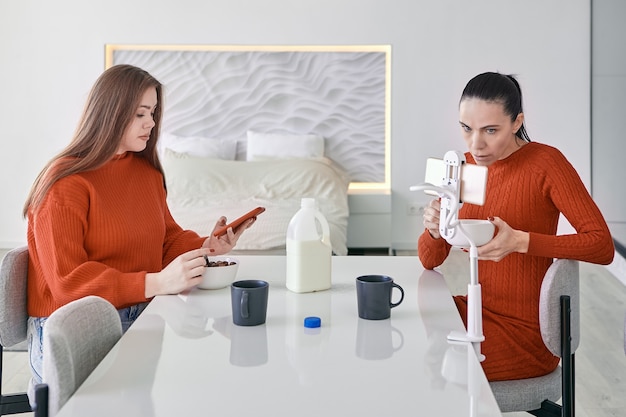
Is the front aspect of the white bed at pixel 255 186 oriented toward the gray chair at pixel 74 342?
yes

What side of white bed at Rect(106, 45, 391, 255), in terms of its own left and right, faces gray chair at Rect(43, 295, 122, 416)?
front

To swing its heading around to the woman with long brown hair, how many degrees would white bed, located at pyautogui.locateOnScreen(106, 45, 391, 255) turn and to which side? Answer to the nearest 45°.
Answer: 0° — it already faces them

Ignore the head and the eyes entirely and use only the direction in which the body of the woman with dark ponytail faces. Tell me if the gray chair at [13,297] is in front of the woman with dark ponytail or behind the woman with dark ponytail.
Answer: in front

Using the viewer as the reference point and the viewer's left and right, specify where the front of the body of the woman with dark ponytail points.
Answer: facing the viewer and to the left of the viewer

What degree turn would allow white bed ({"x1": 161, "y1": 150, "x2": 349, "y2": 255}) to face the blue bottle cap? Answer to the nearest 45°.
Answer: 0° — it already faces it

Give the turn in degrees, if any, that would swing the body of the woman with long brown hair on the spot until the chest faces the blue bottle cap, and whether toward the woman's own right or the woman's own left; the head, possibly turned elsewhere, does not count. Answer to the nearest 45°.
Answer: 0° — they already face it

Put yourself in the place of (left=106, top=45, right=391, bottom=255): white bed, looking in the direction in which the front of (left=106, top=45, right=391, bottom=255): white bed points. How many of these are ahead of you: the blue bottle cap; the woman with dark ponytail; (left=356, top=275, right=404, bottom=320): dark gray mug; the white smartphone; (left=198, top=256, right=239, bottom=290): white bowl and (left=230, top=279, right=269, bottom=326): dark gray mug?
6

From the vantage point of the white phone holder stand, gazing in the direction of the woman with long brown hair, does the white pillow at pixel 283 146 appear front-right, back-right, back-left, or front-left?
front-right

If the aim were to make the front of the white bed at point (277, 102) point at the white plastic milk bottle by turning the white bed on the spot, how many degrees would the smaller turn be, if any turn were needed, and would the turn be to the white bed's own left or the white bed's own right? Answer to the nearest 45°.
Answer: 0° — it already faces it

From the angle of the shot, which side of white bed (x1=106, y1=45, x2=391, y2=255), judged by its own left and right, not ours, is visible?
front

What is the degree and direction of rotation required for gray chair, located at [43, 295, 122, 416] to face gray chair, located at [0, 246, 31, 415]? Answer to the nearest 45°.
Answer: approximately 135° to its left

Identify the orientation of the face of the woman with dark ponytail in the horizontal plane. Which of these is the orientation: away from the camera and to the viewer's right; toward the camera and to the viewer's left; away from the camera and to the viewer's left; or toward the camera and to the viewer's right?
toward the camera and to the viewer's left

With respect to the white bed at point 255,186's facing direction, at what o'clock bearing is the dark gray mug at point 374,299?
The dark gray mug is roughly at 12 o'clock from the white bed.
